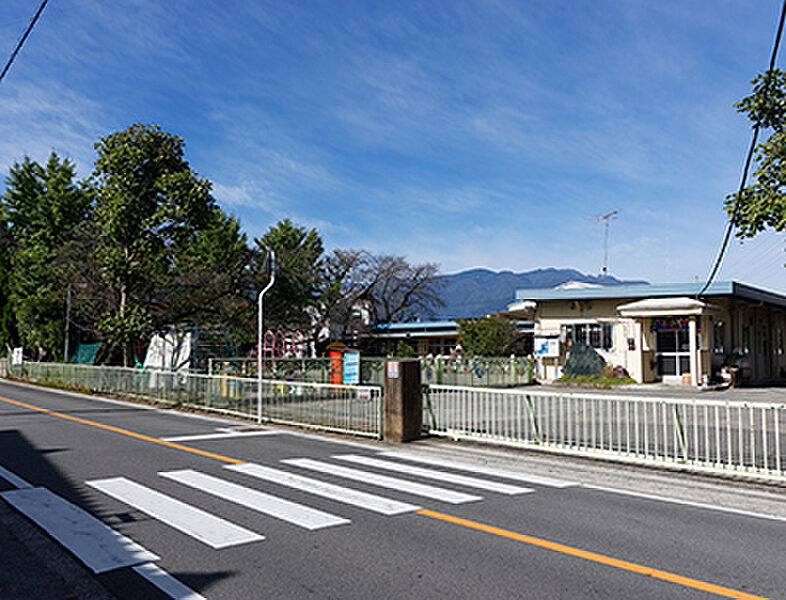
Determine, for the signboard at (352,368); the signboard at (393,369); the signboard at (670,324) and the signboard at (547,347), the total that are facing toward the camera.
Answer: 4

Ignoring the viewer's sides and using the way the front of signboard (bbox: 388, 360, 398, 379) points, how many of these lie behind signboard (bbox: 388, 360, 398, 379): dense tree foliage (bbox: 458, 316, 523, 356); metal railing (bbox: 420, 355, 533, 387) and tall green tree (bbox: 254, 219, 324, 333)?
3

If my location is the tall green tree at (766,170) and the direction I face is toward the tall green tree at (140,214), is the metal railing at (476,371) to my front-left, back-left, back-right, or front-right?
front-right

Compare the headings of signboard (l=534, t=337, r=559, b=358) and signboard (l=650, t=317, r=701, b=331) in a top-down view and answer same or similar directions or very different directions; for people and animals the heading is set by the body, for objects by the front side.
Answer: same or similar directions

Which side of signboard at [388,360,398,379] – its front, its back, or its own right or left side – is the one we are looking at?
front

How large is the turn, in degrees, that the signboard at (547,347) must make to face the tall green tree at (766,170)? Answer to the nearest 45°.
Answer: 0° — it already faces it

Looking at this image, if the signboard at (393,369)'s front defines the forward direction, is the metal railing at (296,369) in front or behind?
behind

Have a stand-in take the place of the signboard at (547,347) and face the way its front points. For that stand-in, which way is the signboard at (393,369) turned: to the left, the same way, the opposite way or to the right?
the same way

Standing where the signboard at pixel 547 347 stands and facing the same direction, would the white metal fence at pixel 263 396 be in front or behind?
in front

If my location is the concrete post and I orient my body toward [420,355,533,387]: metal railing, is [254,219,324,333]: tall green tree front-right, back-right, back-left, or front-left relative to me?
front-left

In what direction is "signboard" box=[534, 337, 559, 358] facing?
toward the camera

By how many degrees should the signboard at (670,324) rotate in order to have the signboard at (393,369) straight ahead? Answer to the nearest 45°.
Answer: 0° — it already faces it

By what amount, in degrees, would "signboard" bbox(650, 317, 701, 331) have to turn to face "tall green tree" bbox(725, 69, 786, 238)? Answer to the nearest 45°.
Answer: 0° — it already faces it

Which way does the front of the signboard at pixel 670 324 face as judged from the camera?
facing the viewer

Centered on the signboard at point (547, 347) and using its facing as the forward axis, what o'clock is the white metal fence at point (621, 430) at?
The white metal fence is roughly at 12 o'clock from the signboard.

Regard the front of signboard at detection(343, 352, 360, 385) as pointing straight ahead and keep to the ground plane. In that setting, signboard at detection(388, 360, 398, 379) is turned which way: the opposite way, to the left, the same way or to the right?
the same way
